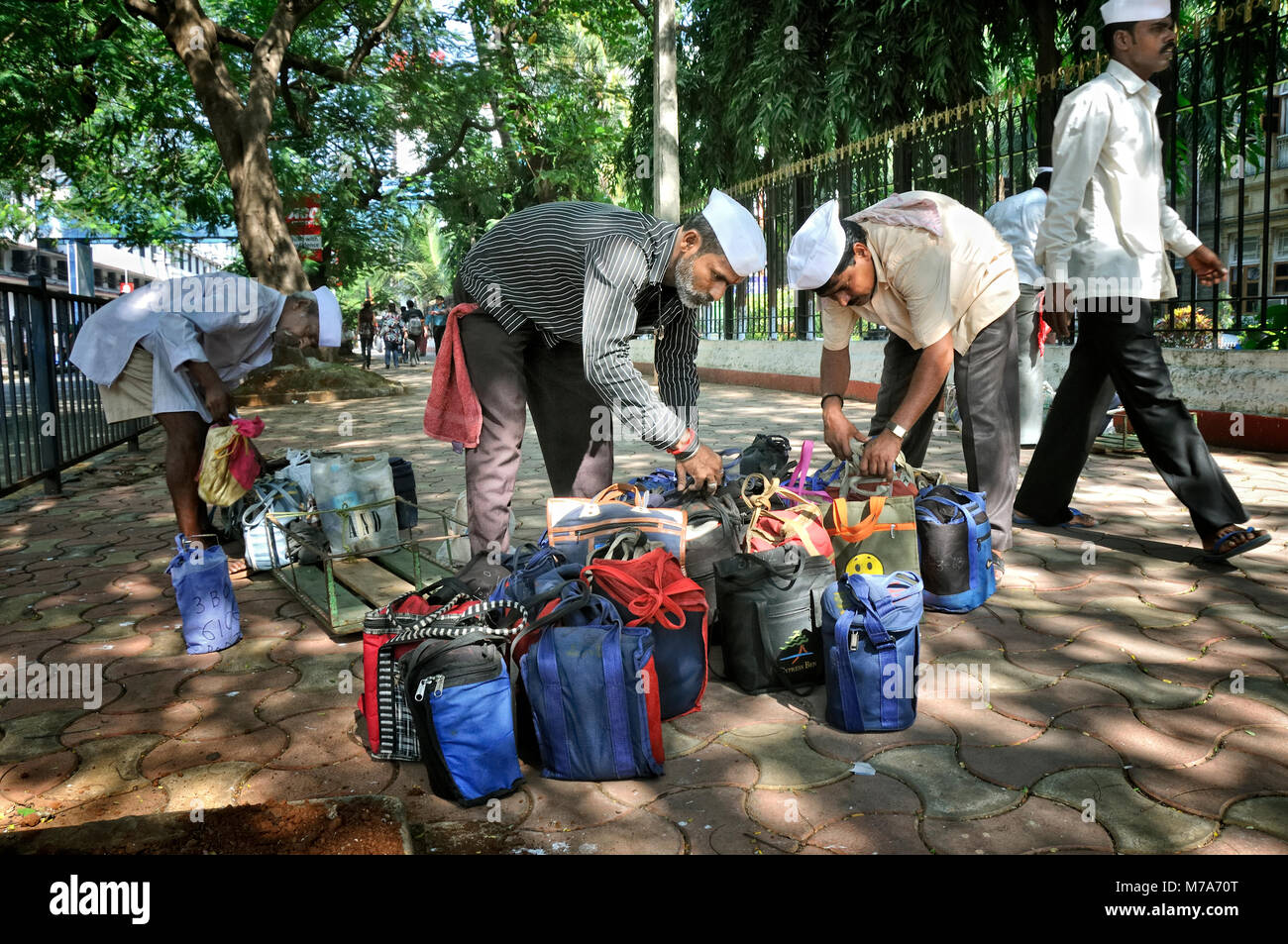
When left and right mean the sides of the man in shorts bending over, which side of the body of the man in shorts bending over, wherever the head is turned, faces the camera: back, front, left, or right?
right

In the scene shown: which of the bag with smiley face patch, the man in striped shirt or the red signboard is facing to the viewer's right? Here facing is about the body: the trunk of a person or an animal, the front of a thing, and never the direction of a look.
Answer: the man in striped shirt

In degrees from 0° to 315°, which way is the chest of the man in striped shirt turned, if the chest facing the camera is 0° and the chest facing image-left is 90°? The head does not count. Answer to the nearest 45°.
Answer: approximately 270°

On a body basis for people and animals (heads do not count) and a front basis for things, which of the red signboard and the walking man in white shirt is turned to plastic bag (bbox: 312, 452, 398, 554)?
the red signboard

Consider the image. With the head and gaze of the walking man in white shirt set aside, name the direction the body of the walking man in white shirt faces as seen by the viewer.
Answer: to the viewer's right

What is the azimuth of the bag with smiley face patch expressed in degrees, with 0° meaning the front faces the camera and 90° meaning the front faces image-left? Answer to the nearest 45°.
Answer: approximately 0°

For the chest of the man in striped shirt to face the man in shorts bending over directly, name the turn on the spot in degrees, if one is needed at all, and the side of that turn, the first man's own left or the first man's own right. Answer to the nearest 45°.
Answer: approximately 135° to the first man's own left

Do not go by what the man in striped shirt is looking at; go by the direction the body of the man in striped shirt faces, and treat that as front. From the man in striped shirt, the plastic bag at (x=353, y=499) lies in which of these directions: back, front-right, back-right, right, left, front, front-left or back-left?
back-left

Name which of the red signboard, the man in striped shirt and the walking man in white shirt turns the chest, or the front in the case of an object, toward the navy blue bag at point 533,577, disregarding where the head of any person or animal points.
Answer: the red signboard
